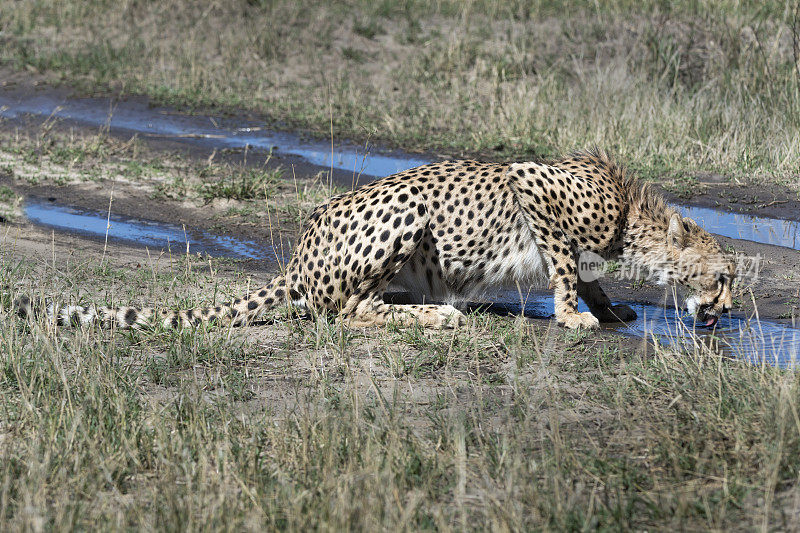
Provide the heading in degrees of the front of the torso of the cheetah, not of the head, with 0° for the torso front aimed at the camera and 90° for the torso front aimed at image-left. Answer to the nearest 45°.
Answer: approximately 270°
